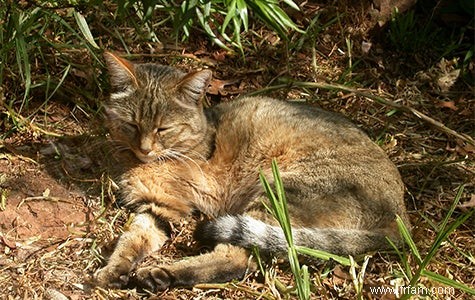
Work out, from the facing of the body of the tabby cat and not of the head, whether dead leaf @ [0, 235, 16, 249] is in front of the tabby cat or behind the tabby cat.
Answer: in front

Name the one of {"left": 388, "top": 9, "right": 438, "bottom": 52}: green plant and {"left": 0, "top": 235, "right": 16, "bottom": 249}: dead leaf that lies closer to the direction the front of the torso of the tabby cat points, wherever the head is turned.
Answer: the dead leaf

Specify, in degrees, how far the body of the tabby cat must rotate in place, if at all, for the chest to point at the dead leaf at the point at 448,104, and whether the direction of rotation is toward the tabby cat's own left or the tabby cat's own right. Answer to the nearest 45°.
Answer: approximately 180°

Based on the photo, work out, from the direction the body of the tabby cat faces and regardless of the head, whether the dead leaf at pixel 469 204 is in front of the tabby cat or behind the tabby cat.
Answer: behind

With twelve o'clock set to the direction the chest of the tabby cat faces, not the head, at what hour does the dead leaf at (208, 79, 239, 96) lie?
The dead leaf is roughly at 4 o'clock from the tabby cat.

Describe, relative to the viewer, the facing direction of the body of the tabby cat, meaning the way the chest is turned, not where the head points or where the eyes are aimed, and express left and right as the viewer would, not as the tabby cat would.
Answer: facing the viewer and to the left of the viewer

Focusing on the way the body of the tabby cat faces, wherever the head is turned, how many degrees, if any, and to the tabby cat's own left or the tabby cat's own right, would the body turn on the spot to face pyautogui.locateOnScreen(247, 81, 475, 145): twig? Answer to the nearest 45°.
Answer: approximately 180°

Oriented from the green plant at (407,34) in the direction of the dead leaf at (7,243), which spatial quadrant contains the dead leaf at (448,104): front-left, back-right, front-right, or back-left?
front-left

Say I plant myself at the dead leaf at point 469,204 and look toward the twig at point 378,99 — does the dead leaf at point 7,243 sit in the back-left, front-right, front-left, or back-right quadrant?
front-left

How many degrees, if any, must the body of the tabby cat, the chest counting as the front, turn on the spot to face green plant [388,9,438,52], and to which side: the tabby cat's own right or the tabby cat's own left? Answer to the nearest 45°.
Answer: approximately 180°
